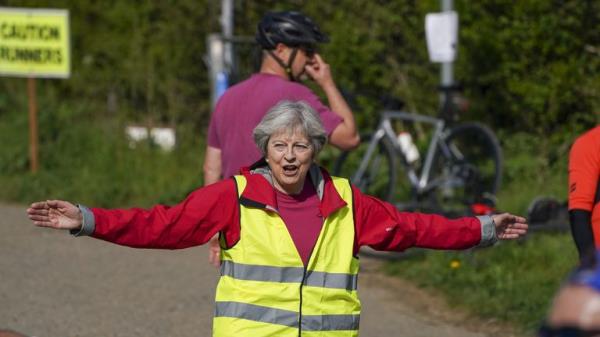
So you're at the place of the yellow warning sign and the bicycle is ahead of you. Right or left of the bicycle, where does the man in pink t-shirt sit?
right

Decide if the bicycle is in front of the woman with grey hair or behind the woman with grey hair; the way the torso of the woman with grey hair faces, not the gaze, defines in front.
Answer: behind

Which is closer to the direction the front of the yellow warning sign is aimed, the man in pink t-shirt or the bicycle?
the man in pink t-shirt

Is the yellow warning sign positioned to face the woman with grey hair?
yes

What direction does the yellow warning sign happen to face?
toward the camera

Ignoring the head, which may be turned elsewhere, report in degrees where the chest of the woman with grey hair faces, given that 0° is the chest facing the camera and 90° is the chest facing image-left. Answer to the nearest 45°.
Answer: approximately 0°

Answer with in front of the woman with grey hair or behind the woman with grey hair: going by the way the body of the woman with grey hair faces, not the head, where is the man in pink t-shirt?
behind
